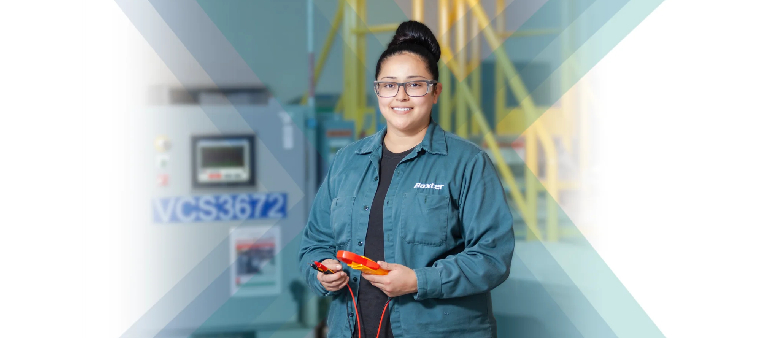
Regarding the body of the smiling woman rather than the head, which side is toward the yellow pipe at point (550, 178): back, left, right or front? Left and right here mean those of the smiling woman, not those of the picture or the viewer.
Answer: back

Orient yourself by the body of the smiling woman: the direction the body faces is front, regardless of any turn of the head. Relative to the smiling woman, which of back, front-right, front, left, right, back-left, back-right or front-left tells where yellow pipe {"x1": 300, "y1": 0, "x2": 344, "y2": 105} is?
back-right

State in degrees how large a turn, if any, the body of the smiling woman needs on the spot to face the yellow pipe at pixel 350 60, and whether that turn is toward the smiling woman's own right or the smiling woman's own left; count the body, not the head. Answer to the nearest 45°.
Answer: approximately 135° to the smiling woman's own right

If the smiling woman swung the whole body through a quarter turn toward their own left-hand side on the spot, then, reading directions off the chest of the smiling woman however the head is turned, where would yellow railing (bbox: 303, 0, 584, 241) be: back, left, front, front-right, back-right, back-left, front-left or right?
back-left

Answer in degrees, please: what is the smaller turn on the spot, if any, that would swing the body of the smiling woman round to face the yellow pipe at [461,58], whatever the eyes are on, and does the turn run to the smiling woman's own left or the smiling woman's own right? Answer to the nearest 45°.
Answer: approximately 135° to the smiling woman's own right

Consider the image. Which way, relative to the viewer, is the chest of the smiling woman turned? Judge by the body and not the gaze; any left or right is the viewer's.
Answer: facing the viewer and to the left of the viewer

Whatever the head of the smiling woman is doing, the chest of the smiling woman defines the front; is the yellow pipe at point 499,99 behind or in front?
behind

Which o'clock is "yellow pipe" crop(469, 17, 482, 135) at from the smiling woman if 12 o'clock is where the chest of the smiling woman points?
The yellow pipe is roughly at 5 o'clock from the smiling woman.

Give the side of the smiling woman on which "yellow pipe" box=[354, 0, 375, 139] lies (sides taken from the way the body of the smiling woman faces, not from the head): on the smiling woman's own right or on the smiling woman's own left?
on the smiling woman's own right

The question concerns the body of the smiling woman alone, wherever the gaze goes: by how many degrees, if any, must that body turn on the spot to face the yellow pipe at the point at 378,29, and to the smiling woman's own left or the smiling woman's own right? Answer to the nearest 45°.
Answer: approximately 135° to the smiling woman's own right

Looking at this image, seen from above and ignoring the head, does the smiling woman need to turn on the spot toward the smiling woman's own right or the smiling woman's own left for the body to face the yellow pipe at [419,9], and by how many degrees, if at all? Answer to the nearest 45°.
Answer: approximately 135° to the smiling woman's own right
